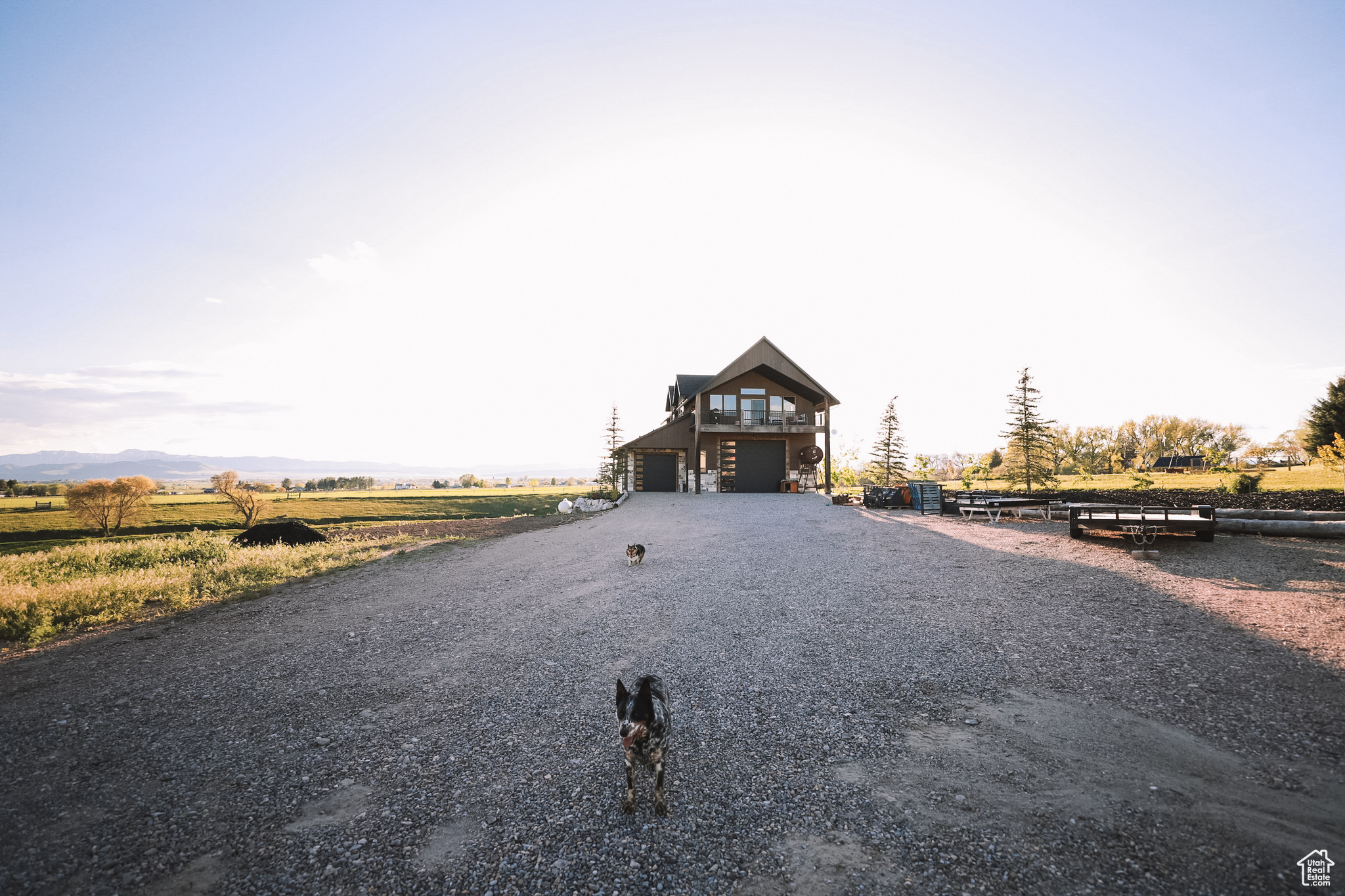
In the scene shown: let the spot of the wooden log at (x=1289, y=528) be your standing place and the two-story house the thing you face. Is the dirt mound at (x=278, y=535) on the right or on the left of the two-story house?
left

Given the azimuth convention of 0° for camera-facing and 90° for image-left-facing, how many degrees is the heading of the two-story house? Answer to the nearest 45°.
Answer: approximately 0°

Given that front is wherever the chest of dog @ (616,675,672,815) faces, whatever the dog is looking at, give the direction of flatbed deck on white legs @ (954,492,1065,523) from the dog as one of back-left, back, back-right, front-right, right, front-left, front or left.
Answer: back-left

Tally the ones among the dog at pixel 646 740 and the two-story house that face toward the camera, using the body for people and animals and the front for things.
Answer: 2

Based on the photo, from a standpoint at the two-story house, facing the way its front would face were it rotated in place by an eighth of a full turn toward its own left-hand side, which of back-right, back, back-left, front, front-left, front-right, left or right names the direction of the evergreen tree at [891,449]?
left

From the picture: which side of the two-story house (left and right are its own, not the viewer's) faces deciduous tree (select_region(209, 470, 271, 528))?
right

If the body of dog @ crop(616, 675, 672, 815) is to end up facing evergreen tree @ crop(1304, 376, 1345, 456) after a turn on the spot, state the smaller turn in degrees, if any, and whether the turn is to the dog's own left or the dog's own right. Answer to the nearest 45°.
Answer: approximately 135° to the dog's own left

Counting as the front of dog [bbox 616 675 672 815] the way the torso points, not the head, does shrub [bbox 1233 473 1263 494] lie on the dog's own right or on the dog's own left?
on the dog's own left

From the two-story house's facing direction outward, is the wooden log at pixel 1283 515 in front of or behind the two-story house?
in front
